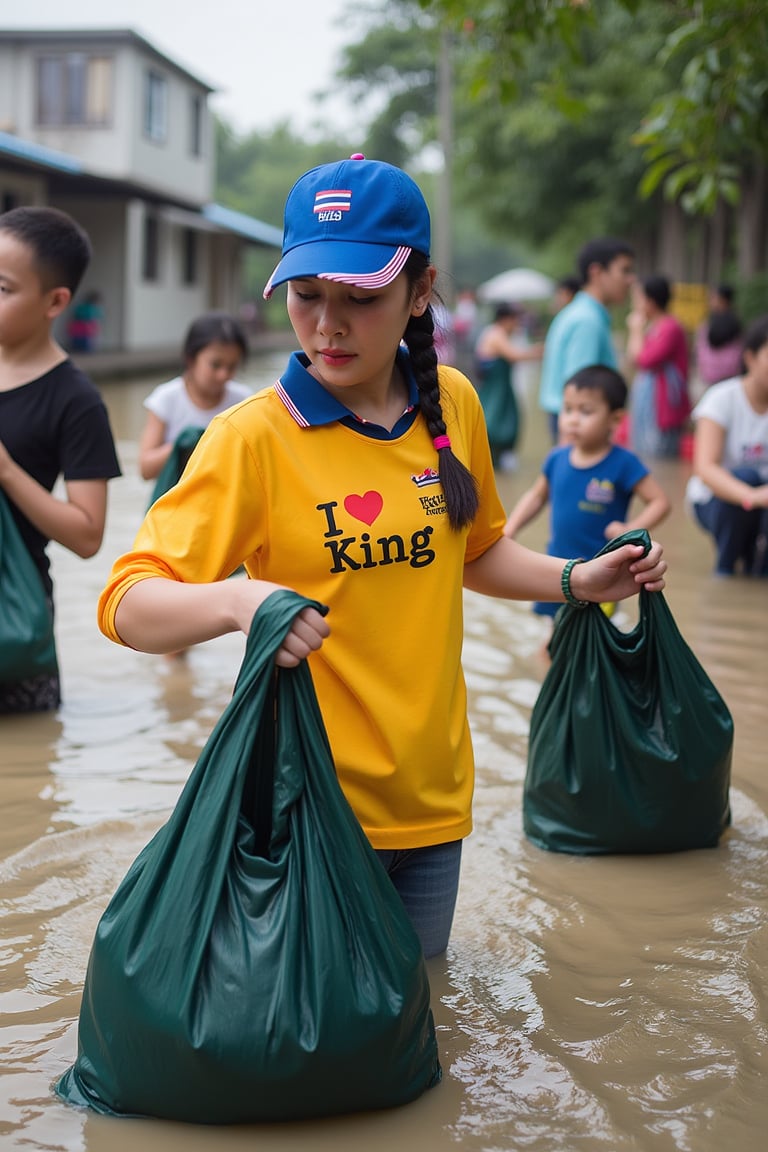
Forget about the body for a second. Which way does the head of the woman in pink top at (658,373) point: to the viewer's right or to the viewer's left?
to the viewer's left

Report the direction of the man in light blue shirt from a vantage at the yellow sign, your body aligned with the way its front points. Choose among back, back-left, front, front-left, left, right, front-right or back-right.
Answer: front

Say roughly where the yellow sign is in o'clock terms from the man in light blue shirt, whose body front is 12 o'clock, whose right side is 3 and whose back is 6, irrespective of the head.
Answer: The yellow sign is roughly at 9 o'clock from the man in light blue shirt.

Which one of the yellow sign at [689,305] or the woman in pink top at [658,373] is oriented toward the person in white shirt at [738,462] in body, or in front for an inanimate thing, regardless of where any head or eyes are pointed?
the yellow sign

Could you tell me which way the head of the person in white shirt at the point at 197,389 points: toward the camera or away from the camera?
toward the camera

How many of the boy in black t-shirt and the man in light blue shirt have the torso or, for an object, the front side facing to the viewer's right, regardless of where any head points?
1

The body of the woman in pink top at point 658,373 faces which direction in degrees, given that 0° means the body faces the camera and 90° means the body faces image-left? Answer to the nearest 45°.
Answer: approximately 90°

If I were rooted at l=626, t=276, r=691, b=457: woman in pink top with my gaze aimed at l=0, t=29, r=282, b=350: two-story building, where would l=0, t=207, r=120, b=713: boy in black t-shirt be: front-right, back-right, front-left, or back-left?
back-left

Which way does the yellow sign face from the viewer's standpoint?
toward the camera
